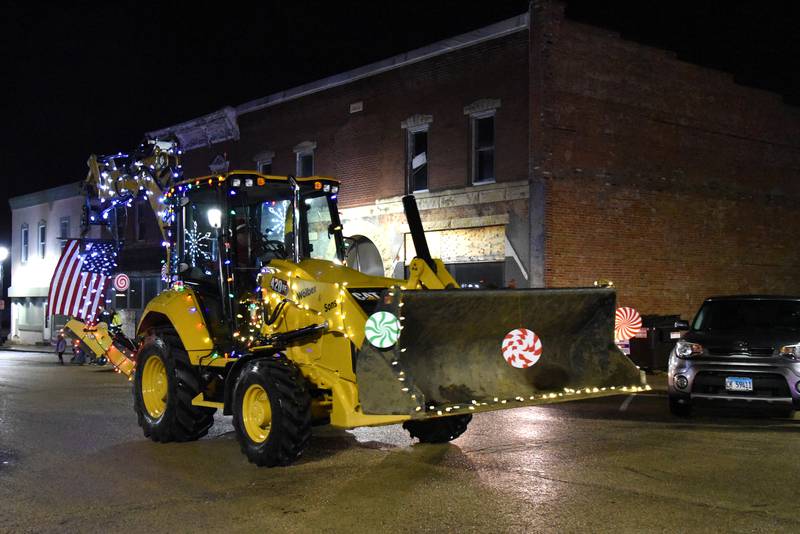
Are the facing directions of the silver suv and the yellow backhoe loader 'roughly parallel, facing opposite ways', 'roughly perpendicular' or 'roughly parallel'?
roughly perpendicular

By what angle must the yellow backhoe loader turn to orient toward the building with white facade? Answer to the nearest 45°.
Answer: approximately 180°

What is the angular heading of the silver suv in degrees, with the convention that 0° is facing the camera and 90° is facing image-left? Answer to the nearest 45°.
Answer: approximately 0°

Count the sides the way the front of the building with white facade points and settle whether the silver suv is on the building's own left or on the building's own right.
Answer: on the building's own left

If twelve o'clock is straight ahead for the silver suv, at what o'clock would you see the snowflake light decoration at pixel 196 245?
The snowflake light decoration is roughly at 2 o'clock from the silver suv.
